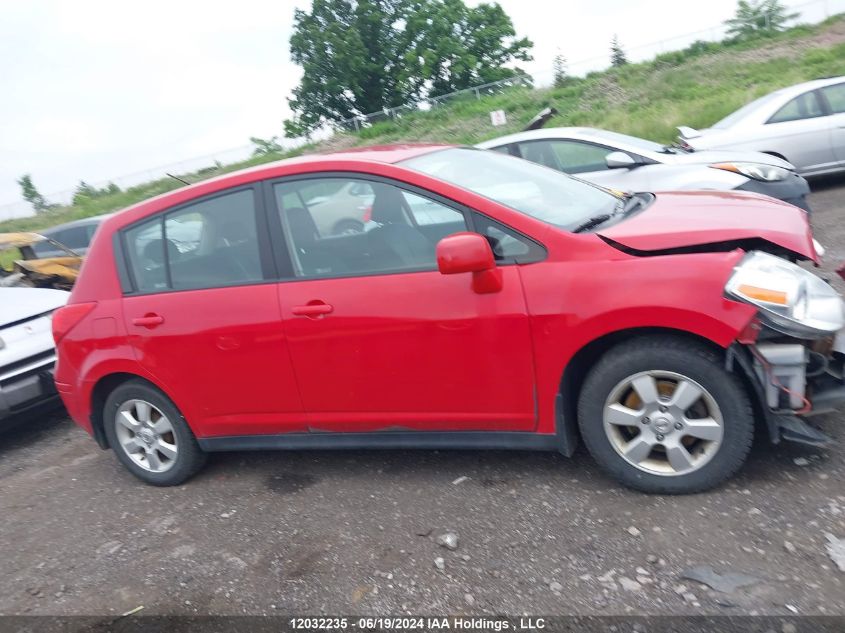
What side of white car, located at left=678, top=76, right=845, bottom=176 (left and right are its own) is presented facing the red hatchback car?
right

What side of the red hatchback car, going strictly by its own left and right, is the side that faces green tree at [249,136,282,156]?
left

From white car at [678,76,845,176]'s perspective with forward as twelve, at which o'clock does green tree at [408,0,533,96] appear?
The green tree is roughly at 8 o'clock from the white car.

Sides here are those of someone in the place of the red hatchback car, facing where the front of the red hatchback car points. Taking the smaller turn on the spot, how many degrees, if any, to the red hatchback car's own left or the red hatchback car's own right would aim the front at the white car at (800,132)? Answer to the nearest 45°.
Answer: approximately 45° to the red hatchback car's own left

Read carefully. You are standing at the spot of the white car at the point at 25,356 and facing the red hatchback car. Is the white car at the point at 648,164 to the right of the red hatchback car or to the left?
left

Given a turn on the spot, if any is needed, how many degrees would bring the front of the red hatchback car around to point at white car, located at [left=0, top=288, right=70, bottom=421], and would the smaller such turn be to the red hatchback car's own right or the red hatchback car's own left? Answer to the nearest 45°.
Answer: approximately 135° to the red hatchback car's own left

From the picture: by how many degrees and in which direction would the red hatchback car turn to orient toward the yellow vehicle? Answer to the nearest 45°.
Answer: approximately 135° to its left

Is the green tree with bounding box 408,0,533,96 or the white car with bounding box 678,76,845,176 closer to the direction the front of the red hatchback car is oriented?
the white car

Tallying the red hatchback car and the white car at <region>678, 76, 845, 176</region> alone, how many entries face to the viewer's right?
2

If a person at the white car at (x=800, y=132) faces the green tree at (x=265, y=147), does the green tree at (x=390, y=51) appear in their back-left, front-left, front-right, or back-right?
front-right

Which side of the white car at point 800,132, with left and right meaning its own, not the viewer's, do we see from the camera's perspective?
right

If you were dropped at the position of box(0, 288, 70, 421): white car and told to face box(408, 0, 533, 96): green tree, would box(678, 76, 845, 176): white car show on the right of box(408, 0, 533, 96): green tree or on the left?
right

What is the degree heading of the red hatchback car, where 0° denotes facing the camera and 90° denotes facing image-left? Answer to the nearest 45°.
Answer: approximately 270°

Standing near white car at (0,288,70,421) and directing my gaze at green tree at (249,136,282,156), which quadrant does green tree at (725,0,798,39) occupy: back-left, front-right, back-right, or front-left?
front-right
